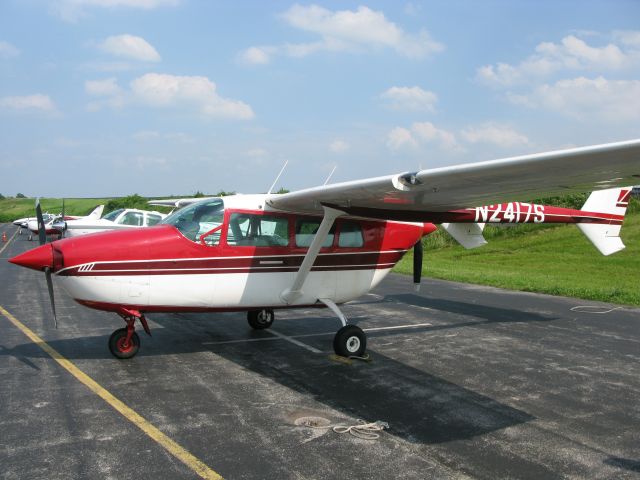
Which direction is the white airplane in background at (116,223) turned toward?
to the viewer's left

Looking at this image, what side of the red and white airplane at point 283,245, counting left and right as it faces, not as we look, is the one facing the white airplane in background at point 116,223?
right

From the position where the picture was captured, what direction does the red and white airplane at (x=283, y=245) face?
facing the viewer and to the left of the viewer

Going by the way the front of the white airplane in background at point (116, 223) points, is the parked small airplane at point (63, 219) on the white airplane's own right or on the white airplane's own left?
on the white airplane's own right

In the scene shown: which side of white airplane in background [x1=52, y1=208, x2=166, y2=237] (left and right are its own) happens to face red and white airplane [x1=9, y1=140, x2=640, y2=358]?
left

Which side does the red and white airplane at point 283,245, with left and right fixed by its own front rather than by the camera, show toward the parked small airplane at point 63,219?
right

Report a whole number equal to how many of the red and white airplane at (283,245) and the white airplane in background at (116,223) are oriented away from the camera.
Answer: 0
